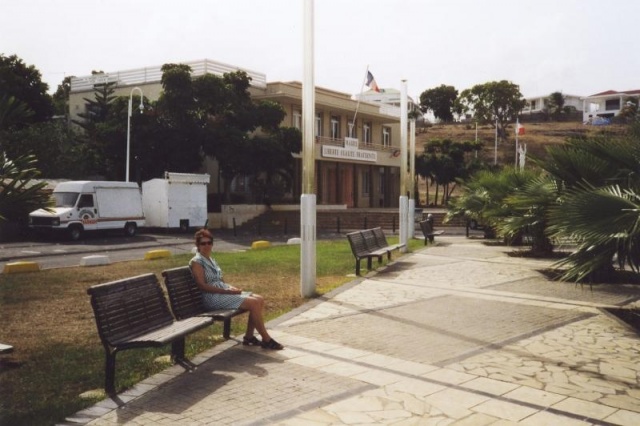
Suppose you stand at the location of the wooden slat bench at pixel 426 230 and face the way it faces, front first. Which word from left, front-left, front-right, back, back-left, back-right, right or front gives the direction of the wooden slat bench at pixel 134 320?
right

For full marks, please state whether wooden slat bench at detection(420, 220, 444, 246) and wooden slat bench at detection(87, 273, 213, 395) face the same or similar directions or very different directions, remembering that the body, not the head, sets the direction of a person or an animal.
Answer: same or similar directions

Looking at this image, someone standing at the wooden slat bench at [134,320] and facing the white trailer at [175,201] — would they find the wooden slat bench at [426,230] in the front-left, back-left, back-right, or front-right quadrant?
front-right

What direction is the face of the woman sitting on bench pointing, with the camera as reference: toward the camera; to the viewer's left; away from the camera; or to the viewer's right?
toward the camera

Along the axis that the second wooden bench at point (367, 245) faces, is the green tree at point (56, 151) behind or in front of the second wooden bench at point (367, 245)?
behind

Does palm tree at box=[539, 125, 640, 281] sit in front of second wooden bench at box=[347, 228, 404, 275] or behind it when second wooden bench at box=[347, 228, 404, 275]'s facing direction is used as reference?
in front

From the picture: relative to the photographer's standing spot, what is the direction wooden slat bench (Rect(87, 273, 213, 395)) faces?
facing the viewer and to the right of the viewer

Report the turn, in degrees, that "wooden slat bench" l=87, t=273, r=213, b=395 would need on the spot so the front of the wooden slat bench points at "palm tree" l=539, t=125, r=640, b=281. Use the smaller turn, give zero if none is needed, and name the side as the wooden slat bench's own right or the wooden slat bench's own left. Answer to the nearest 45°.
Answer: approximately 45° to the wooden slat bench's own left
